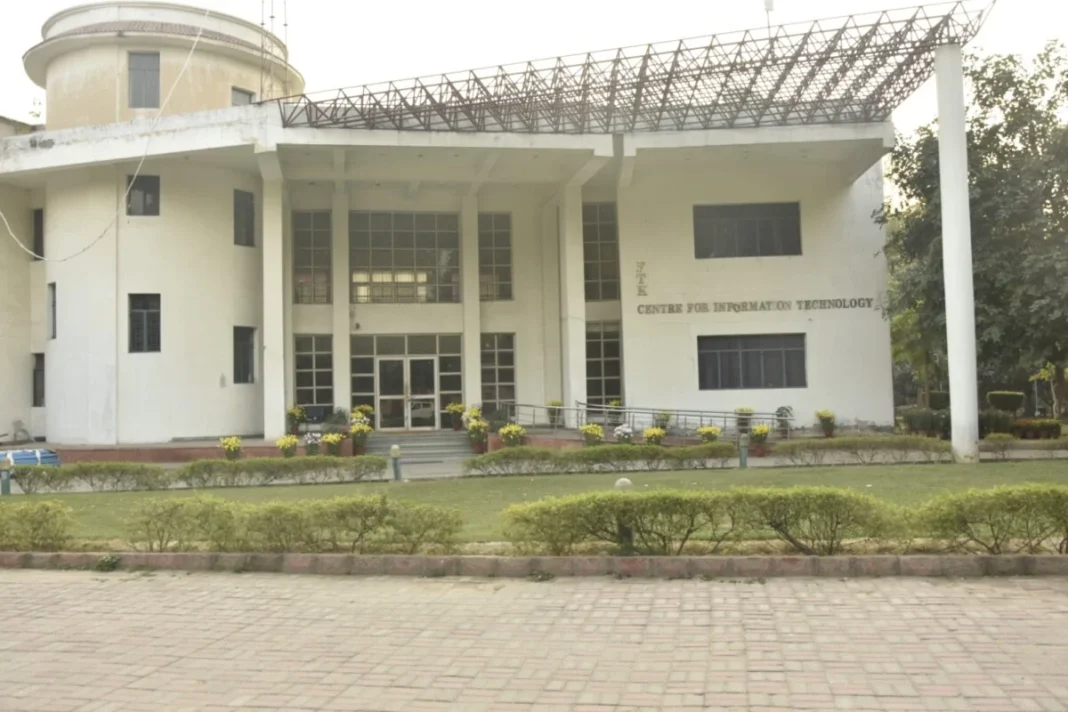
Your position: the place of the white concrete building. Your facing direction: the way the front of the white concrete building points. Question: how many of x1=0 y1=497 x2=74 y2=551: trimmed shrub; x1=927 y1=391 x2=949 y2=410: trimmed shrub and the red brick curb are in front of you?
2

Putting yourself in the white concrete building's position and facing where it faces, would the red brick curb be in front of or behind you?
in front

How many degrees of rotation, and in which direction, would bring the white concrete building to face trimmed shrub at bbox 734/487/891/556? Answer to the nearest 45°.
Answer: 0° — it already faces it

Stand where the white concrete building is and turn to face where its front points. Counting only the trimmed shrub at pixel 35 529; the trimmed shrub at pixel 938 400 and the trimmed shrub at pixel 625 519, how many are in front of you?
2

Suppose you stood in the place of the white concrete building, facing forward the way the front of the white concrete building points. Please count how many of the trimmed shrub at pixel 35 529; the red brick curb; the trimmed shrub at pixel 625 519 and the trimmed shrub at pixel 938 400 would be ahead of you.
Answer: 3

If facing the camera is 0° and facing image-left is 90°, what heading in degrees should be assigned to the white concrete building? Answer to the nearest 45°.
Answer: approximately 0°

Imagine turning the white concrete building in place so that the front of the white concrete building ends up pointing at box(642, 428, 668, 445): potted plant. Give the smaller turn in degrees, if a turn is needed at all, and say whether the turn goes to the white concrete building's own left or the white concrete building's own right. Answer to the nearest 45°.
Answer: approximately 45° to the white concrete building's own left

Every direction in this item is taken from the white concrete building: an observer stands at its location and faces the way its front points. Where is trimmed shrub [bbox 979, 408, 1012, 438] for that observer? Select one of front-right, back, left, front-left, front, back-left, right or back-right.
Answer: left

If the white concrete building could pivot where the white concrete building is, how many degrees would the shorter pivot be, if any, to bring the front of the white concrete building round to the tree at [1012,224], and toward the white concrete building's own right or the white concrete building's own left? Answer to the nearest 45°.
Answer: approximately 90° to the white concrete building's own left

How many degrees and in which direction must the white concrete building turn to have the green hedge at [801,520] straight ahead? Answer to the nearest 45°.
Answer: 0° — it already faces it

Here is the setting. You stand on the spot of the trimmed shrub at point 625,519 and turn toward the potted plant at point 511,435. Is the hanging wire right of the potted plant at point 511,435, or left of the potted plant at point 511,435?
left

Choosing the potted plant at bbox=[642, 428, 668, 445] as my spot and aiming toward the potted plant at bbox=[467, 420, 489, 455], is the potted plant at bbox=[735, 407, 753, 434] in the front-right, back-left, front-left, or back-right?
back-right

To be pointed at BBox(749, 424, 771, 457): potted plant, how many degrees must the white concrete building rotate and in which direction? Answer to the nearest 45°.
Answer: approximately 45° to its left
